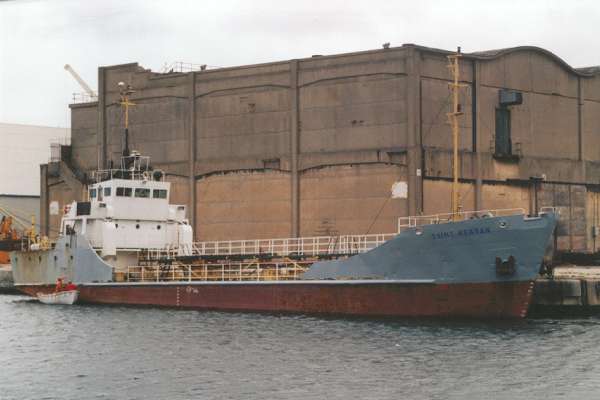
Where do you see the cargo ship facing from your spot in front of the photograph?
facing the viewer and to the right of the viewer

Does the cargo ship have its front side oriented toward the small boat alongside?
no
